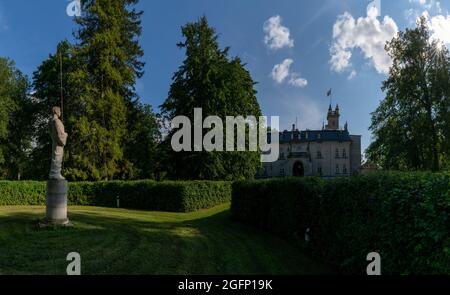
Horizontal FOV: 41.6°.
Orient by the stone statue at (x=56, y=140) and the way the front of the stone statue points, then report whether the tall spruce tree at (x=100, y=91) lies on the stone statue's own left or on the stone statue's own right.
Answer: on the stone statue's own left

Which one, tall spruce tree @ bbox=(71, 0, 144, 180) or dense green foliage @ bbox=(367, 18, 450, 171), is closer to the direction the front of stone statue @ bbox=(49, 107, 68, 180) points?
the dense green foliage

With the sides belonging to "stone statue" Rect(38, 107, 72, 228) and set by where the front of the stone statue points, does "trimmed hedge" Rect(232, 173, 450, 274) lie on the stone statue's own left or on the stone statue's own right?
on the stone statue's own right

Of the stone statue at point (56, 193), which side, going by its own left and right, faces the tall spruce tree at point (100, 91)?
left

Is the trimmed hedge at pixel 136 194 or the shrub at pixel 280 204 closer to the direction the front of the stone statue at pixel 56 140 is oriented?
the shrub

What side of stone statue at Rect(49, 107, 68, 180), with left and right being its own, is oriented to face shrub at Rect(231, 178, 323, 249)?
front

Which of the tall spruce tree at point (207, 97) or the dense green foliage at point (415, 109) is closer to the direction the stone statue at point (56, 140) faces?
the dense green foliage

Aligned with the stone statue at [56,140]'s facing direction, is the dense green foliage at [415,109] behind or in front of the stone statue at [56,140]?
in front

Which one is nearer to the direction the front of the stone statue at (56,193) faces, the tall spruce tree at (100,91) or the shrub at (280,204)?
the shrub

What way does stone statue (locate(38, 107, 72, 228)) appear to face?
to the viewer's right

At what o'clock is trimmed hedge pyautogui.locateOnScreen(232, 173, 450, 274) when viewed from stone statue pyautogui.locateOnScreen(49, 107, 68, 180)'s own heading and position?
The trimmed hedge is roughly at 2 o'clock from the stone statue.
